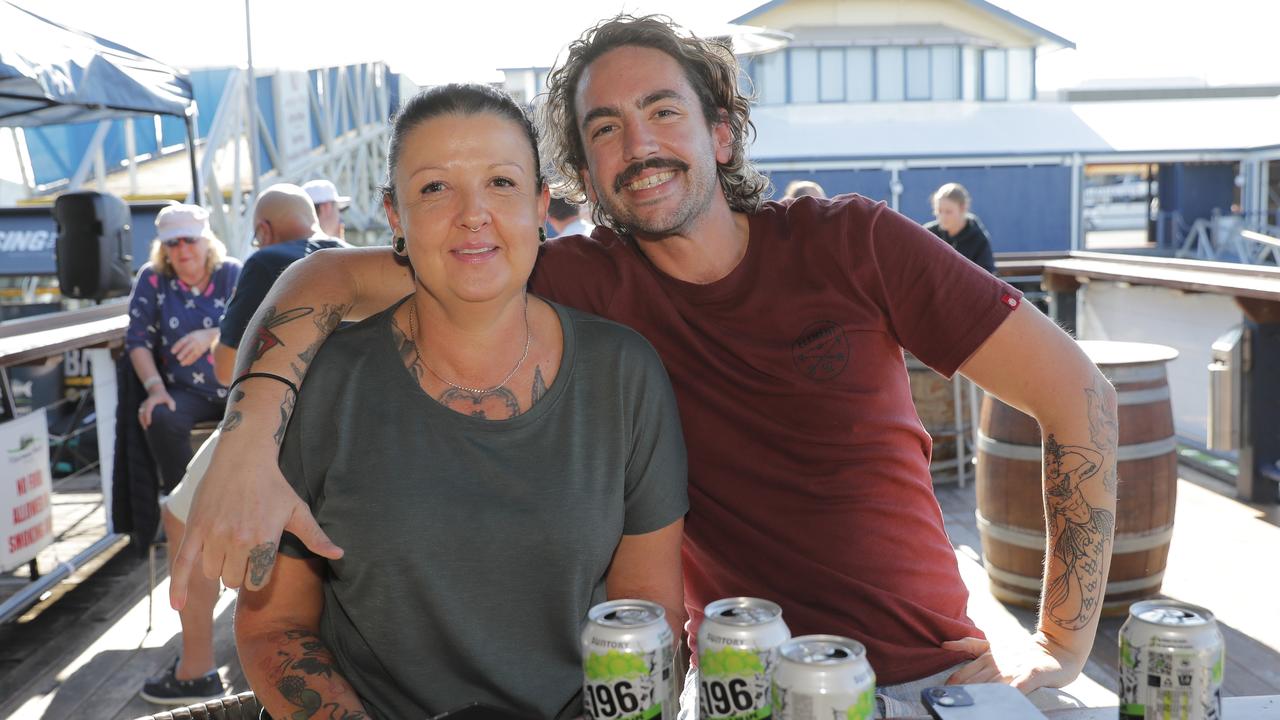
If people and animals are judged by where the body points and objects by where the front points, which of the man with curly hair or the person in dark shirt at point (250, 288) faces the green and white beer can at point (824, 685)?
the man with curly hair

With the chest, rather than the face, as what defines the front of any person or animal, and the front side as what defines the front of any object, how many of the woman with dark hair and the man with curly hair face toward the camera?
2

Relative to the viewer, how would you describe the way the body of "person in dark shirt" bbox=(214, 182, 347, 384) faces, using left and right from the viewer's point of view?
facing away from the viewer and to the left of the viewer
